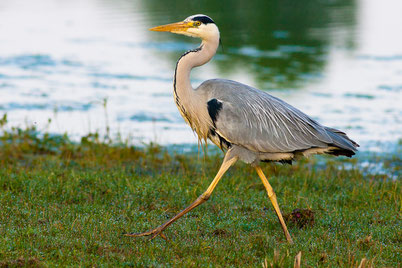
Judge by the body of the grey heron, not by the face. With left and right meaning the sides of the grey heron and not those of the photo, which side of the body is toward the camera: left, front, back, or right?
left
